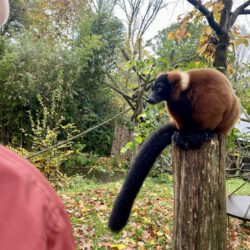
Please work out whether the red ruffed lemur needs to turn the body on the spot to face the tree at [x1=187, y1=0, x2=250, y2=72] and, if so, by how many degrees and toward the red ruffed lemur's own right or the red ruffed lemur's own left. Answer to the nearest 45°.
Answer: approximately 90° to the red ruffed lemur's own right

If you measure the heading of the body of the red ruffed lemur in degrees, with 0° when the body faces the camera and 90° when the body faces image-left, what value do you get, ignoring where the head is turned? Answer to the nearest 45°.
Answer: approximately 90°
